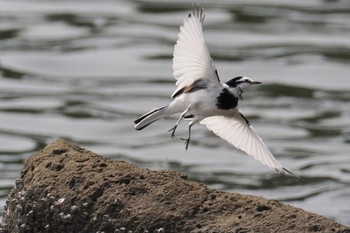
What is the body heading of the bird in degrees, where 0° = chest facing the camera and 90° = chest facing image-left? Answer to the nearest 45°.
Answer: approximately 270°

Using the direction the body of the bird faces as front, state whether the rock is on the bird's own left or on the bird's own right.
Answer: on the bird's own right
